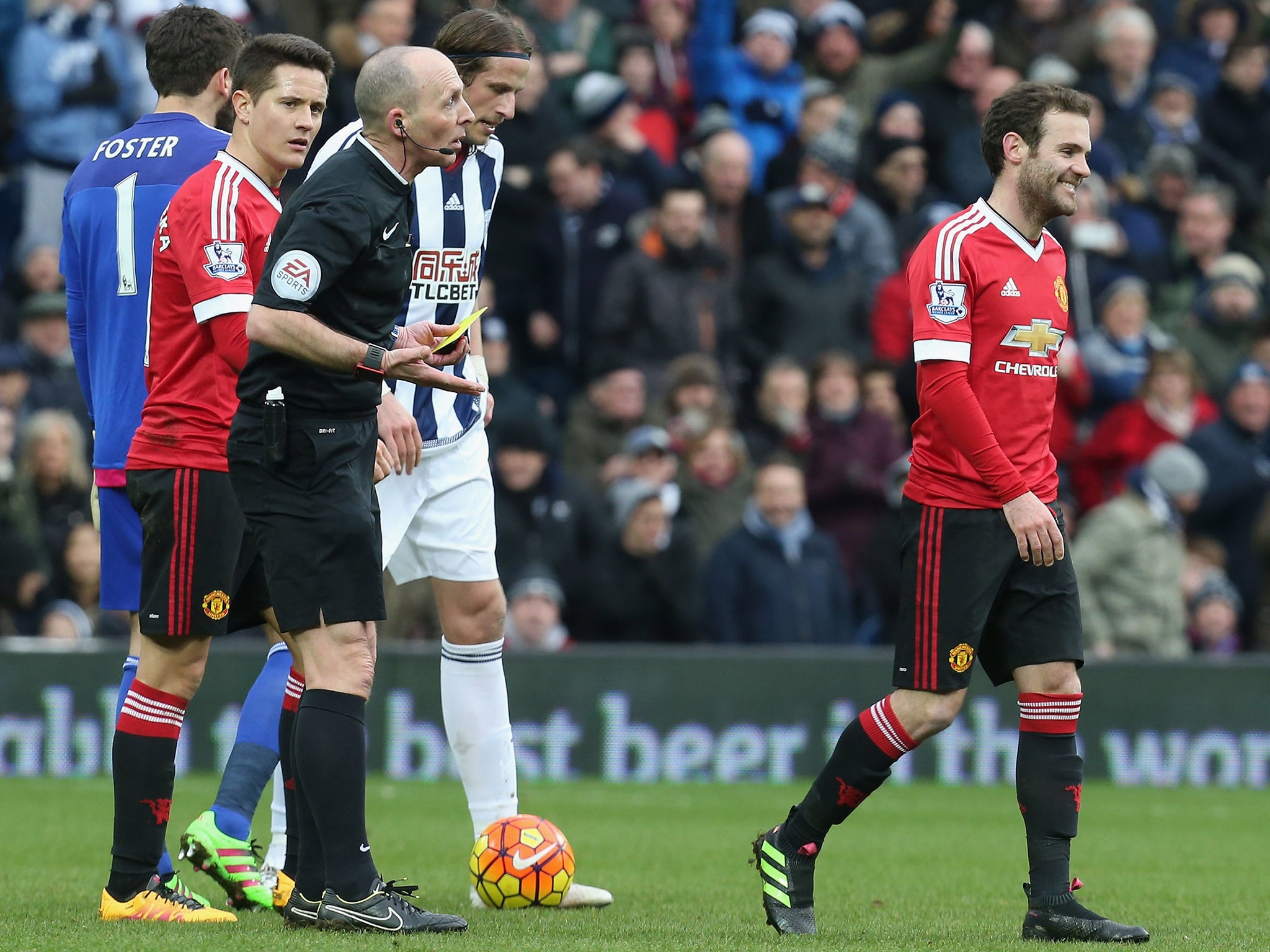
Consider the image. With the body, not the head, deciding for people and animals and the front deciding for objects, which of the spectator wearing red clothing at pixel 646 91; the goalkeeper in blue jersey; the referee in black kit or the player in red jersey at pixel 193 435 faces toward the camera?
the spectator wearing red clothing

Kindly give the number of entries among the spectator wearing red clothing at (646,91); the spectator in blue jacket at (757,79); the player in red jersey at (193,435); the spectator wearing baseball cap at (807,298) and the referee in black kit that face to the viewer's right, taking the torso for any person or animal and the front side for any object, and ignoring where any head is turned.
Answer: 2

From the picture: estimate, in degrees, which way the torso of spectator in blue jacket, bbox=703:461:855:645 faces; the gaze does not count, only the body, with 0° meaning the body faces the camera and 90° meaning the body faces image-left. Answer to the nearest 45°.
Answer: approximately 0°

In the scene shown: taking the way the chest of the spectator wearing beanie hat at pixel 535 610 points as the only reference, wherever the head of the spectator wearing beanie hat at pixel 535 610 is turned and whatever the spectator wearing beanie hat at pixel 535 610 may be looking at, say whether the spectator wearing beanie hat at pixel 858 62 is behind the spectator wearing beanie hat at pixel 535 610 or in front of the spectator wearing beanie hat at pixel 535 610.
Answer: behind

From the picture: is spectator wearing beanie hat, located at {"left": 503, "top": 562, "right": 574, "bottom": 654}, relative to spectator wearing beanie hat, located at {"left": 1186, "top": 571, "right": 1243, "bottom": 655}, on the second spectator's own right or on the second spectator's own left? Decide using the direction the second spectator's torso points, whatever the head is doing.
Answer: on the second spectator's own right
